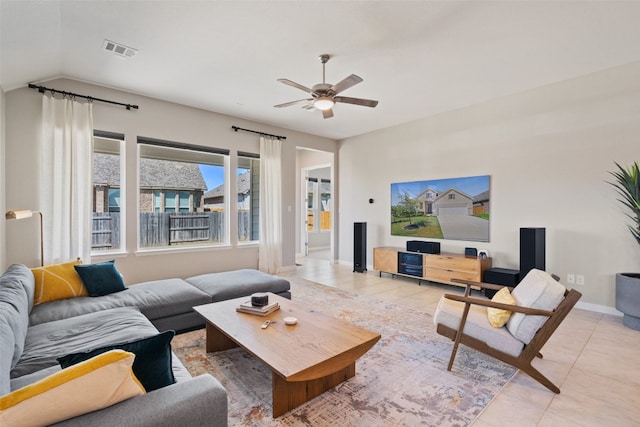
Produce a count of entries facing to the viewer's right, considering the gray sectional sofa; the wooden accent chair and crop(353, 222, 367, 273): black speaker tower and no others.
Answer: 1

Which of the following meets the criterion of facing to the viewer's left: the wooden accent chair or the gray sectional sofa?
the wooden accent chair

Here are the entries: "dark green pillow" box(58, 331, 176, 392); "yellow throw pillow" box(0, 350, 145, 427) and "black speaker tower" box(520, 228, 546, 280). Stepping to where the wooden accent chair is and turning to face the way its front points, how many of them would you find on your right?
1

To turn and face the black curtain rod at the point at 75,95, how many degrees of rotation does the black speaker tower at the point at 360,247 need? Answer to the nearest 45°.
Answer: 0° — it already faces it

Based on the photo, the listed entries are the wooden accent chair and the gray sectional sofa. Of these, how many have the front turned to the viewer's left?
1

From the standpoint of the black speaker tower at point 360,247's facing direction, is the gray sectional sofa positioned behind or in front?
in front

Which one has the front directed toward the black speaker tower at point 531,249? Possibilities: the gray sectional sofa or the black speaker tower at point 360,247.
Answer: the gray sectional sofa

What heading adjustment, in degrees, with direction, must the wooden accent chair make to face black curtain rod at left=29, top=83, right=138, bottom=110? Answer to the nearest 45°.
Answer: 0° — it already faces it

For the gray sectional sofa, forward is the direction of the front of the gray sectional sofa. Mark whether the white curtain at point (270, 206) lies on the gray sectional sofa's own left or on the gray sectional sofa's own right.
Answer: on the gray sectional sofa's own left

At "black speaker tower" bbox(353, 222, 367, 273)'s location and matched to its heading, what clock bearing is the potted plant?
The potted plant is roughly at 9 o'clock from the black speaker tower.

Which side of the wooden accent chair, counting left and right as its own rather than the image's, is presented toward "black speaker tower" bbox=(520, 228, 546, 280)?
right

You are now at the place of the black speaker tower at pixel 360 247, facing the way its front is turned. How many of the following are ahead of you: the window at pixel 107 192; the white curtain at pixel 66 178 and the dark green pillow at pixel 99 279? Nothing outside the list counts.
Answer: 3

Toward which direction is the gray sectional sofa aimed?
to the viewer's right

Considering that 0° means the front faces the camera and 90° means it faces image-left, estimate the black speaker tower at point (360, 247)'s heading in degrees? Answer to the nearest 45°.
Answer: approximately 45°

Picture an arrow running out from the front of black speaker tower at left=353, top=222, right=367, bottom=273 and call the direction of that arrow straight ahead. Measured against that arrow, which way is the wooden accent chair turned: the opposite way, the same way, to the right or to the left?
to the right

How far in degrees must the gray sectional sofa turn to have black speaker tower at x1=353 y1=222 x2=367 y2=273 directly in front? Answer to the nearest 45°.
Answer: approximately 45° to its left

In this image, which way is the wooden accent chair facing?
to the viewer's left

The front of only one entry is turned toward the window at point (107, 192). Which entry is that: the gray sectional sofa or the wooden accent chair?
the wooden accent chair
